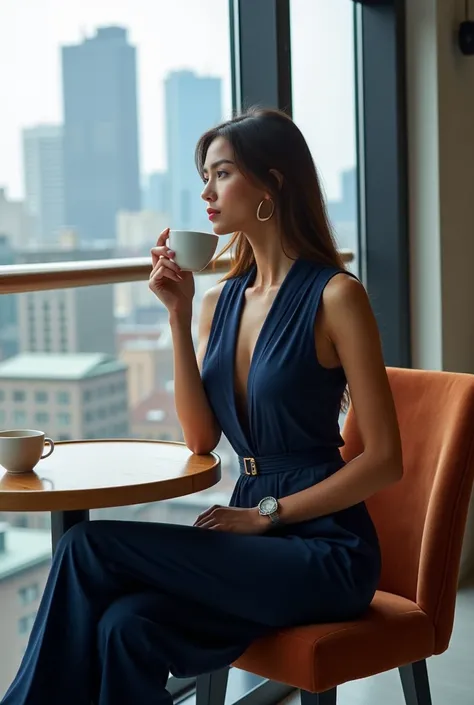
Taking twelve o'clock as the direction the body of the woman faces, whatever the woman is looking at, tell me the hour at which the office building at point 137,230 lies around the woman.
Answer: The office building is roughly at 4 o'clock from the woman.

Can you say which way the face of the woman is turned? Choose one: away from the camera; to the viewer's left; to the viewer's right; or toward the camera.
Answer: to the viewer's left

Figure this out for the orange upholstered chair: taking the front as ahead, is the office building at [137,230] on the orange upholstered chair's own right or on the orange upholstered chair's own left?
on the orange upholstered chair's own right

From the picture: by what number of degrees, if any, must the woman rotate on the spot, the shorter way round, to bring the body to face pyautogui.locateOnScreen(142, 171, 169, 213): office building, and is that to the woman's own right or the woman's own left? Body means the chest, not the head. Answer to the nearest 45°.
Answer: approximately 135° to the woman's own right

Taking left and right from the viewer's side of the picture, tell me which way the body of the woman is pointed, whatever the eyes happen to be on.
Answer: facing the viewer and to the left of the viewer
